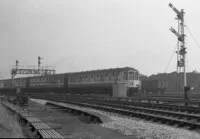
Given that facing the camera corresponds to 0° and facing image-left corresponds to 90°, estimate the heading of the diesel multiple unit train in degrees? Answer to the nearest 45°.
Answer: approximately 315°
